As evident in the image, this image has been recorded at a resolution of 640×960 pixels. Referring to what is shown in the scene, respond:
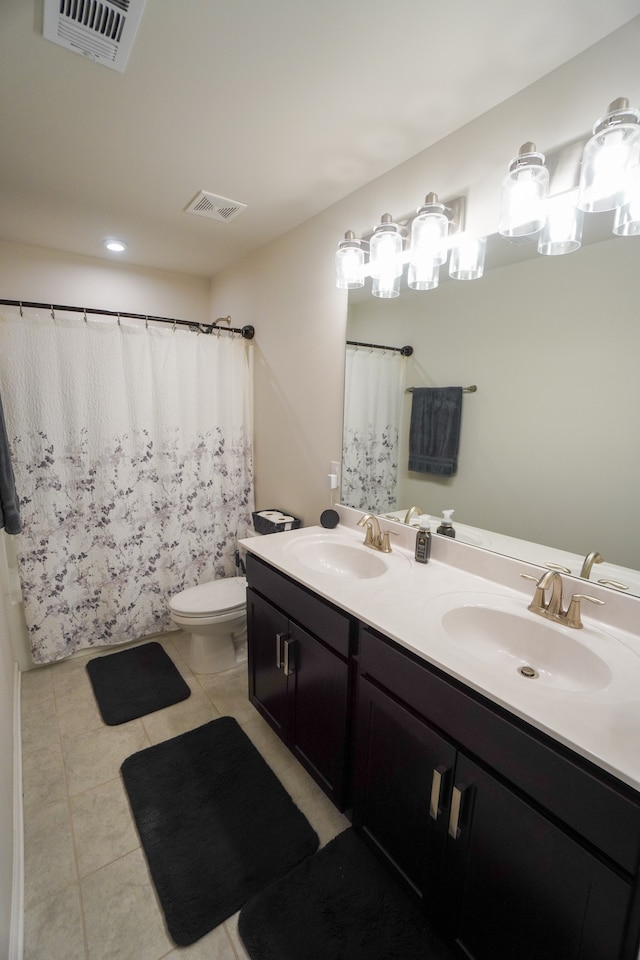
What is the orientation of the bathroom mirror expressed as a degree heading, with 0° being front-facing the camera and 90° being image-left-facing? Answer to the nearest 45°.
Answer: approximately 45°

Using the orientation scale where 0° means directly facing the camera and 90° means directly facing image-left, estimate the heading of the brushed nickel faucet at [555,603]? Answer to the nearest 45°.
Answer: approximately 45°

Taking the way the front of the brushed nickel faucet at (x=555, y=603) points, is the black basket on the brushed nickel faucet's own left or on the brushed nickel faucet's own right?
on the brushed nickel faucet's own right

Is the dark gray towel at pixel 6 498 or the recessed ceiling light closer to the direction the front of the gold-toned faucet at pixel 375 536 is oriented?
the dark gray towel

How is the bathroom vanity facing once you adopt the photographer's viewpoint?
facing the viewer and to the left of the viewer

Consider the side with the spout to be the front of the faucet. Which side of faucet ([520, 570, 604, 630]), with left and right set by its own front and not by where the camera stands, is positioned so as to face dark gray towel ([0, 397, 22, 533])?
front

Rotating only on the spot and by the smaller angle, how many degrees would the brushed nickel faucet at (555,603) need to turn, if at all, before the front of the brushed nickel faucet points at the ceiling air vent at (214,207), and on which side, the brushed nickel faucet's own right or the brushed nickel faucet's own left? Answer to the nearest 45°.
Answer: approximately 45° to the brushed nickel faucet's own right

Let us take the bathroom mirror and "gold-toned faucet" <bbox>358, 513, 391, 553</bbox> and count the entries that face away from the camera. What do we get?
0

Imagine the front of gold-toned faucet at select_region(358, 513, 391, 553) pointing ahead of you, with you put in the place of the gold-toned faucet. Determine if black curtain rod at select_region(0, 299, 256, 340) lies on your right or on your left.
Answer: on your right

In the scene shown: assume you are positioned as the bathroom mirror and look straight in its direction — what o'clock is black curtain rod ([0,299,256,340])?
The black curtain rod is roughly at 2 o'clock from the bathroom mirror.

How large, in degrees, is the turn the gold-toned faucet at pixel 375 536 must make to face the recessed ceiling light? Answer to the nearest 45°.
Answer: approximately 90° to its right

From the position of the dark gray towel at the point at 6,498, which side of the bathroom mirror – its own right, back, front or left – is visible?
front

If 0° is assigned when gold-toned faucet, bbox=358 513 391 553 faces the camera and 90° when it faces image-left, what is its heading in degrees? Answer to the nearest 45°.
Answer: approximately 45°
